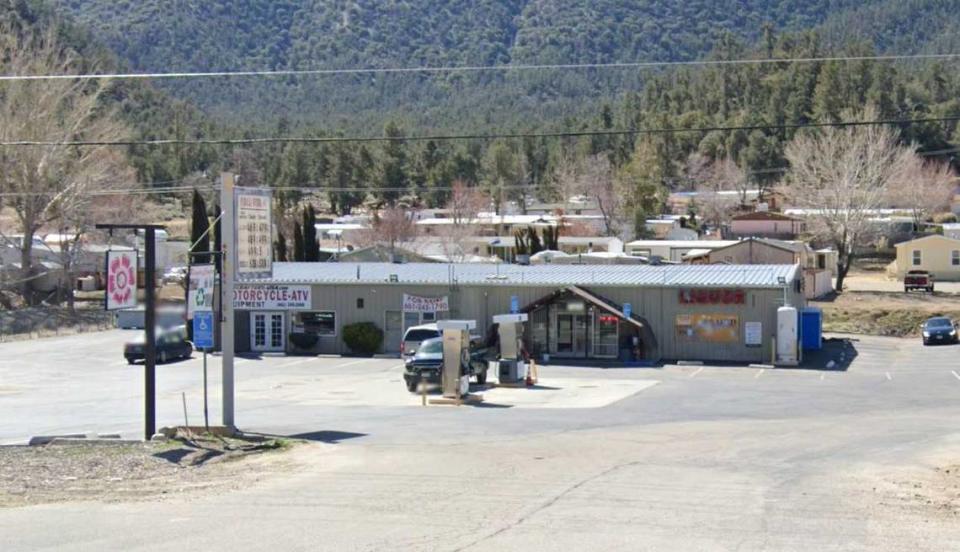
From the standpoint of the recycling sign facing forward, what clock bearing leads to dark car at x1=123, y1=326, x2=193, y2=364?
The dark car is roughly at 6 o'clock from the recycling sign.

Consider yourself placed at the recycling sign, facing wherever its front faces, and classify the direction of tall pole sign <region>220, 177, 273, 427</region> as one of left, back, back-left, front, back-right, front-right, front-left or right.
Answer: back-left

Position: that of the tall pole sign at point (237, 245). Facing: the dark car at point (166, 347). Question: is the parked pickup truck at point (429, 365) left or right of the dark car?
right

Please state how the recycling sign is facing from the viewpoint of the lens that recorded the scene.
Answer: facing the viewer

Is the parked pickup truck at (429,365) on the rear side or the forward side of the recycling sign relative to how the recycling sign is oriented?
on the rear side

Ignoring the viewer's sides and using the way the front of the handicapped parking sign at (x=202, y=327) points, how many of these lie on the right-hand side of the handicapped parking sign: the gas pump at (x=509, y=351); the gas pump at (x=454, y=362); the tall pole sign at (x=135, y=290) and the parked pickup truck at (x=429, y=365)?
1

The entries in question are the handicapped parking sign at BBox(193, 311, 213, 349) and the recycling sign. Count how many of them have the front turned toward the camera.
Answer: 2

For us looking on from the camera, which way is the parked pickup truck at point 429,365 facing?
facing the viewer and to the left of the viewer

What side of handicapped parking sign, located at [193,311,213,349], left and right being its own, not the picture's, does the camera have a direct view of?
front

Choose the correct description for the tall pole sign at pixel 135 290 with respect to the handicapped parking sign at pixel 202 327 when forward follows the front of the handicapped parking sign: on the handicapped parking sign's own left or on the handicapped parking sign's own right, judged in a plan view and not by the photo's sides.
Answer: on the handicapped parking sign's own right

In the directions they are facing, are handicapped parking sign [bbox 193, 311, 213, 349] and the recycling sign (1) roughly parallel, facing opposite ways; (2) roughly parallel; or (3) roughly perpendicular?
roughly parallel
